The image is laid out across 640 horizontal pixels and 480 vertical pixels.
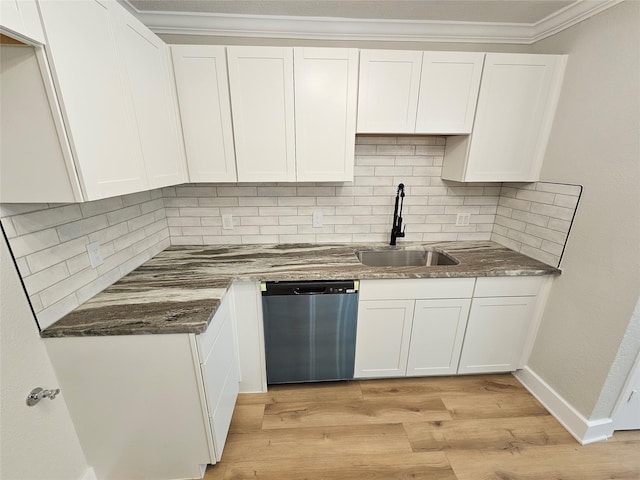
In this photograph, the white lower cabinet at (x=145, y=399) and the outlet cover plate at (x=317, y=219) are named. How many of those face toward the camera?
1

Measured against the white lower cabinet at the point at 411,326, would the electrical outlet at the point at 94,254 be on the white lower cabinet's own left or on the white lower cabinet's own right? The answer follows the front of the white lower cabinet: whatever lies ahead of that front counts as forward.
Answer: on the white lower cabinet's own right

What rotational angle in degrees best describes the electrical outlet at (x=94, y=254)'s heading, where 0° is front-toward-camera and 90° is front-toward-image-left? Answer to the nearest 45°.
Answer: approximately 315°

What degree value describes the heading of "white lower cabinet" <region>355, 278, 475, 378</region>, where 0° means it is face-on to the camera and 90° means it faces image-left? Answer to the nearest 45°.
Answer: approximately 0°

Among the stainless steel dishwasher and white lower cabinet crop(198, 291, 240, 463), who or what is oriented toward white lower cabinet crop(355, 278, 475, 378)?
white lower cabinet crop(198, 291, 240, 463)

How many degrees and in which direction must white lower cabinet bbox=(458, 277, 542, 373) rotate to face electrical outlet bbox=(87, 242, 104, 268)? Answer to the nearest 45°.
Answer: approximately 45° to its right

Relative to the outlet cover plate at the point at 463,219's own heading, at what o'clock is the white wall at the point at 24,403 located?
The white wall is roughly at 1 o'clock from the outlet cover plate.

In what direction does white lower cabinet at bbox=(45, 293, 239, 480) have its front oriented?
to the viewer's right

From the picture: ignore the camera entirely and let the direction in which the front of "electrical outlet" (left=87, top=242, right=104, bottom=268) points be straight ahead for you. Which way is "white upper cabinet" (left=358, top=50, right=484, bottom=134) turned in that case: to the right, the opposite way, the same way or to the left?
to the right

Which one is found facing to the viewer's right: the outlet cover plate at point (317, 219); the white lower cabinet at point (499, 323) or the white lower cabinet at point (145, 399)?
the white lower cabinet at point (145, 399)

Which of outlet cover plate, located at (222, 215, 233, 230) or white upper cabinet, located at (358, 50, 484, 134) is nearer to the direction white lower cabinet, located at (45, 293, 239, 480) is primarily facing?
the white upper cabinet

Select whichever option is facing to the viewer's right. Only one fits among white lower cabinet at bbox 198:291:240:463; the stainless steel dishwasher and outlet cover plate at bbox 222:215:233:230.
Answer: the white lower cabinet

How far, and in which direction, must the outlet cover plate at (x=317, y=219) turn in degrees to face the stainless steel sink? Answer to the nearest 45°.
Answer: approximately 90° to its left
